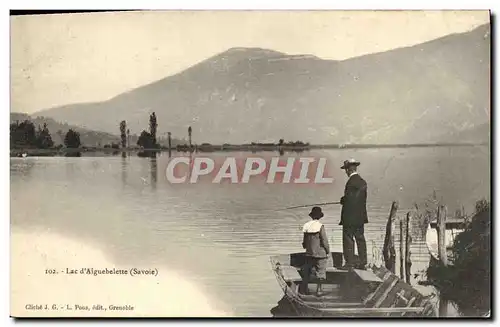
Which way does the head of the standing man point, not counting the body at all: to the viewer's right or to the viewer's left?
to the viewer's left

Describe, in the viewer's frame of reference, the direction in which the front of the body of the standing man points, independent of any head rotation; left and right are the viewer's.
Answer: facing away from the viewer and to the left of the viewer
